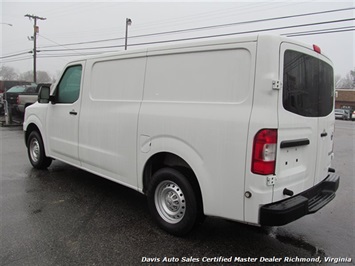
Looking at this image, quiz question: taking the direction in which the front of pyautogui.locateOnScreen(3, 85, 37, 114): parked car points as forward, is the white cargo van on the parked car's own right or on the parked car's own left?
on the parked car's own right

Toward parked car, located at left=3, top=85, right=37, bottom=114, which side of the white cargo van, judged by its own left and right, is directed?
front

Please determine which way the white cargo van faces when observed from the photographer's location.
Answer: facing away from the viewer and to the left of the viewer
